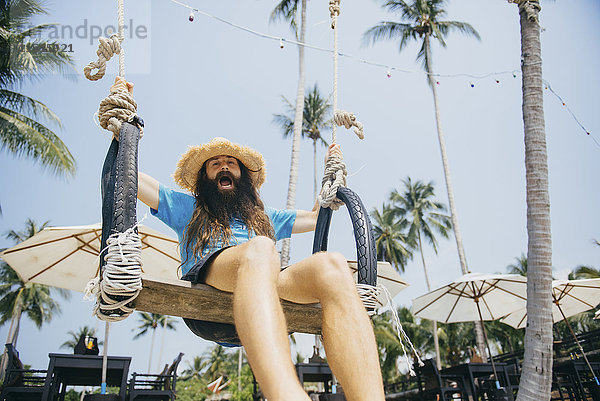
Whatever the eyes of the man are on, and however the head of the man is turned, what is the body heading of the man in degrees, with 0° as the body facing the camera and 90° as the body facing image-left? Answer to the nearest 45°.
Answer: approximately 315°

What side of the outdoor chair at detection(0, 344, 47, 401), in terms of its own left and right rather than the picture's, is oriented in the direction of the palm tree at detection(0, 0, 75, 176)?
left

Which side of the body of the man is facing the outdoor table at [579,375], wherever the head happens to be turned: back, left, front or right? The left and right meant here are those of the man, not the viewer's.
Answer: left

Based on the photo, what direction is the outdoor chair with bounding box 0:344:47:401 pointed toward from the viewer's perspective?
to the viewer's right

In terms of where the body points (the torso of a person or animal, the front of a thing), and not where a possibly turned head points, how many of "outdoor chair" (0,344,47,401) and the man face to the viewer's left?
0
